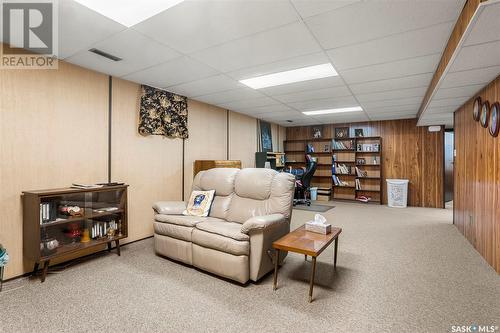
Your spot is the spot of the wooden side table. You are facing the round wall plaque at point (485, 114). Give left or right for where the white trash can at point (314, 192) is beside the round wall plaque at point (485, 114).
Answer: left

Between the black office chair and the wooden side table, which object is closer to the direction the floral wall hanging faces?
the wooden side table

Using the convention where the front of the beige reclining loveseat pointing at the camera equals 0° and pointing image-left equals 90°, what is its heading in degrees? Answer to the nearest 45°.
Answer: approximately 45°

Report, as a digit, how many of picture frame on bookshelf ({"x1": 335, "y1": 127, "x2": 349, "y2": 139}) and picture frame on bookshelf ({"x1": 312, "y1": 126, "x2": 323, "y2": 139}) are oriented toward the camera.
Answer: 2

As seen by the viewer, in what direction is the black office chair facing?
to the viewer's left

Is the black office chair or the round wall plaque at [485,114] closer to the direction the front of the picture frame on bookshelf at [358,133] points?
the round wall plaque

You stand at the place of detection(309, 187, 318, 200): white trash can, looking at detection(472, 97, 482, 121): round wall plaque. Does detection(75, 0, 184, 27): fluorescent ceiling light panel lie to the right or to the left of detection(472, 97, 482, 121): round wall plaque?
right

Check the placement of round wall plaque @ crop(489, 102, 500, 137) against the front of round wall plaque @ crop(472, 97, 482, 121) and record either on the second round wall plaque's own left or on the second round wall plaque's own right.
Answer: on the second round wall plaque's own left
